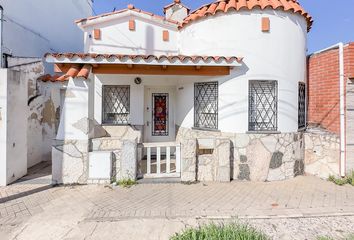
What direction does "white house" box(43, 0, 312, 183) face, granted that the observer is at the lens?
facing the viewer

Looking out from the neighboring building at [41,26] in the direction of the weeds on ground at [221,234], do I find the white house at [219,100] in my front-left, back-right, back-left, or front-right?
front-left

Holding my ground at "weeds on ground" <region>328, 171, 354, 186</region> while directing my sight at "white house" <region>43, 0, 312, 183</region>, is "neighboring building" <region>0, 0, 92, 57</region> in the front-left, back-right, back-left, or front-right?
front-right

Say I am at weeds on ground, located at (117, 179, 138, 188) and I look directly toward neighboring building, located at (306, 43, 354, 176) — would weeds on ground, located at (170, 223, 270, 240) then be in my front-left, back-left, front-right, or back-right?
front-right

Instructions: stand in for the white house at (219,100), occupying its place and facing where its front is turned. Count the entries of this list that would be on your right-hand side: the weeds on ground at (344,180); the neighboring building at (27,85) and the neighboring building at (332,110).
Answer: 1

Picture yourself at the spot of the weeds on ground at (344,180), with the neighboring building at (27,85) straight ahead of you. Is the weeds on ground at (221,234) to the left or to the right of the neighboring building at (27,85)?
left

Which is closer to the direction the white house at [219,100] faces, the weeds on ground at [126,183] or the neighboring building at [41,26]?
the weeds on ground

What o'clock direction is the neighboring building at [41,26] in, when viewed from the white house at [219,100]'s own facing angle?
The neighboring building is roughly at 4 o'clock from the white house.

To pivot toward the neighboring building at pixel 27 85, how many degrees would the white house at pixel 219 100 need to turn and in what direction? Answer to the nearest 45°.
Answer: approximately 90° to its right

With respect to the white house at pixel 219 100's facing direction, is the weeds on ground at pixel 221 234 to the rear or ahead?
ahead

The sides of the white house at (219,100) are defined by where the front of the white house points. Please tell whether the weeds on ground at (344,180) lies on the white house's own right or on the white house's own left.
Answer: on the white house's own left

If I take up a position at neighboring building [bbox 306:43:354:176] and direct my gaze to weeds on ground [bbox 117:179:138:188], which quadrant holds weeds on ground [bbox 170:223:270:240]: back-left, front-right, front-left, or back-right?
front-left

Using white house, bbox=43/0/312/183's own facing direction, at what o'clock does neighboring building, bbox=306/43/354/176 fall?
The neighboring building is roughly at 9 o'clock from the white house.
